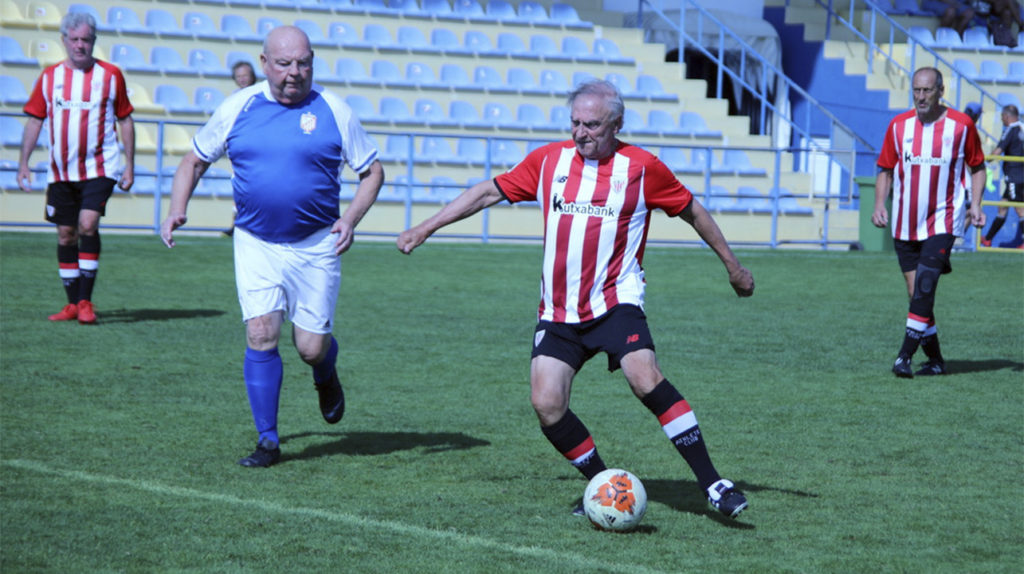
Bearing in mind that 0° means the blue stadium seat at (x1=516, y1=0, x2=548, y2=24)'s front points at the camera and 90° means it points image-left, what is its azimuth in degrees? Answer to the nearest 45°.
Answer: approximately 315°

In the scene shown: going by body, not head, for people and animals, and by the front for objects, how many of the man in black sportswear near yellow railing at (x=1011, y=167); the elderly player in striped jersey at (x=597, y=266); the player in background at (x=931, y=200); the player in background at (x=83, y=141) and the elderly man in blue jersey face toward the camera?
4

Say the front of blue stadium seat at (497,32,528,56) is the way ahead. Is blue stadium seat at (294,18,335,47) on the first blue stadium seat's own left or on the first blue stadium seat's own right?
on the first blue stadium seat's own right

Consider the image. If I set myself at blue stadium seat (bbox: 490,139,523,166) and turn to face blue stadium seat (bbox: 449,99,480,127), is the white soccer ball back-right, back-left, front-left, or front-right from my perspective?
back-left

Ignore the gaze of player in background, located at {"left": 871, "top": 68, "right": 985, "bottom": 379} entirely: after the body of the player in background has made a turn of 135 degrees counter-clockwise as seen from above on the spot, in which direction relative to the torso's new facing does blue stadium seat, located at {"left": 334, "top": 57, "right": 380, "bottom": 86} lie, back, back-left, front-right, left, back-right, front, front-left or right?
left

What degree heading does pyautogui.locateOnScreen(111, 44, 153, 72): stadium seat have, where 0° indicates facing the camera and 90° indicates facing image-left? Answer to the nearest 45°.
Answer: approximately 315°

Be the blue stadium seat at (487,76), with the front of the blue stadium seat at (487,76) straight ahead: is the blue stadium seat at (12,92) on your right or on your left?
on your right

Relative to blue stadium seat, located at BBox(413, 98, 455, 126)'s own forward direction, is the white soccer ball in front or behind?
in front

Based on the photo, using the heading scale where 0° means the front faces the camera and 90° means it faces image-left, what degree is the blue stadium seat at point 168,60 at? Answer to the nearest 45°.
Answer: approximately 315°

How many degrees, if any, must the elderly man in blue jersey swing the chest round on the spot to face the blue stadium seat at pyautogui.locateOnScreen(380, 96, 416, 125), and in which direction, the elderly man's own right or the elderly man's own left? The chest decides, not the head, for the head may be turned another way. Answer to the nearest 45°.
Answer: approximately 180°
